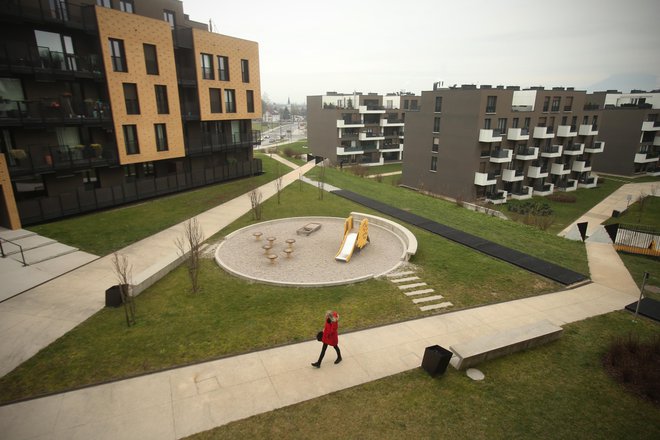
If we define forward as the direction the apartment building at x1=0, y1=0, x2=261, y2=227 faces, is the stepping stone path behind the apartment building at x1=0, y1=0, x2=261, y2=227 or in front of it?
in front

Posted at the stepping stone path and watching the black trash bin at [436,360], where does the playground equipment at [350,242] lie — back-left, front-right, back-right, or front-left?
back-right

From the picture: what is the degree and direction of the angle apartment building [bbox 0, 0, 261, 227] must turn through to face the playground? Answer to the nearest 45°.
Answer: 0° — it already faces it

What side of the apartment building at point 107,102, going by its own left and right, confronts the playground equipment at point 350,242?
front

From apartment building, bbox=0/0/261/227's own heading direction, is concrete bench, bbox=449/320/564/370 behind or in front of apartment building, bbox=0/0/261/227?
in front

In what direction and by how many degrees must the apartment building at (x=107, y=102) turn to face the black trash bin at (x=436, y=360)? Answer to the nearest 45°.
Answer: approximately 45° to its right
